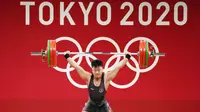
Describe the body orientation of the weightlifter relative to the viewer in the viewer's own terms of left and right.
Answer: facing the viewer
